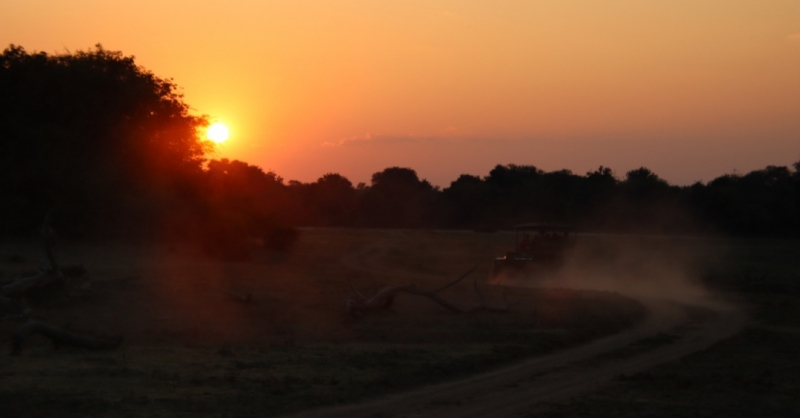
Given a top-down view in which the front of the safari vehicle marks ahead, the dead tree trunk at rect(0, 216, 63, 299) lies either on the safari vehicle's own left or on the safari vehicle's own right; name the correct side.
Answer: on the safari vehicle's own left

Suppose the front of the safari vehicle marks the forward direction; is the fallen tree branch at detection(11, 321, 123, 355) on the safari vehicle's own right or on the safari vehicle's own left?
on the safari vehicle's own left

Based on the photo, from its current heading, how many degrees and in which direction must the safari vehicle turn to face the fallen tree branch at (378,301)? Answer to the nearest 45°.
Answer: approximately 90° to its left

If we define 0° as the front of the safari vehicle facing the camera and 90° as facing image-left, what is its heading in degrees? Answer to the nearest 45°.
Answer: approximately 90°

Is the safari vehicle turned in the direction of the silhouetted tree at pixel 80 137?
yes

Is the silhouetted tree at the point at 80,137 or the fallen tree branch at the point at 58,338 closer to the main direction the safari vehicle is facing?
the silhouetted tree
